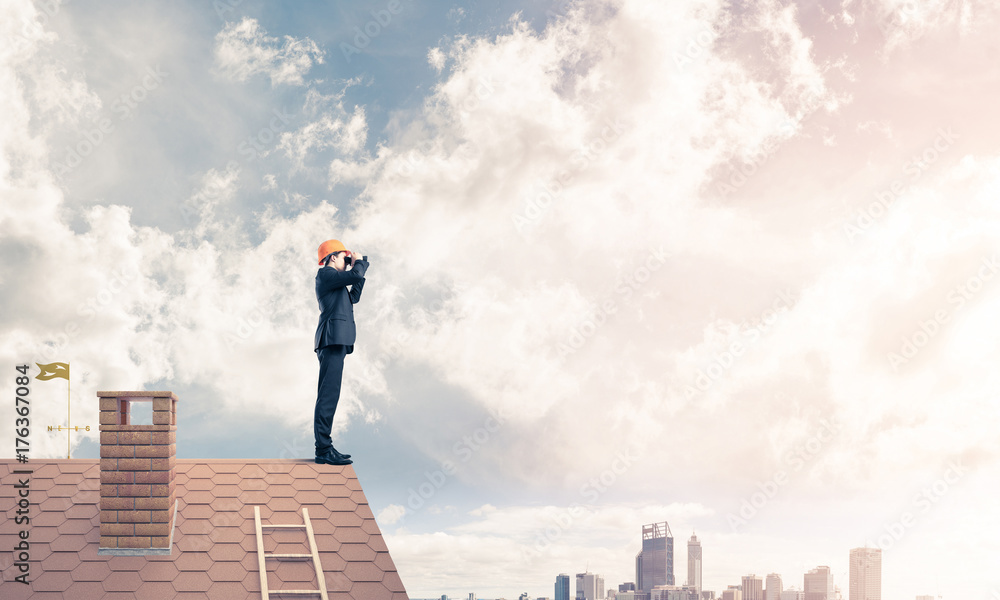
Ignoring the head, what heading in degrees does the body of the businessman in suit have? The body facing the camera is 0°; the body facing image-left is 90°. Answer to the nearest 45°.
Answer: approximately 270°

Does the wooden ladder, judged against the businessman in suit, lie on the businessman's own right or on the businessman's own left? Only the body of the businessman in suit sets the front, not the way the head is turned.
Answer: on the businessman's own right

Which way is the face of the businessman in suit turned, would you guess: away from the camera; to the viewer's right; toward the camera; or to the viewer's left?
to the viewer's right
